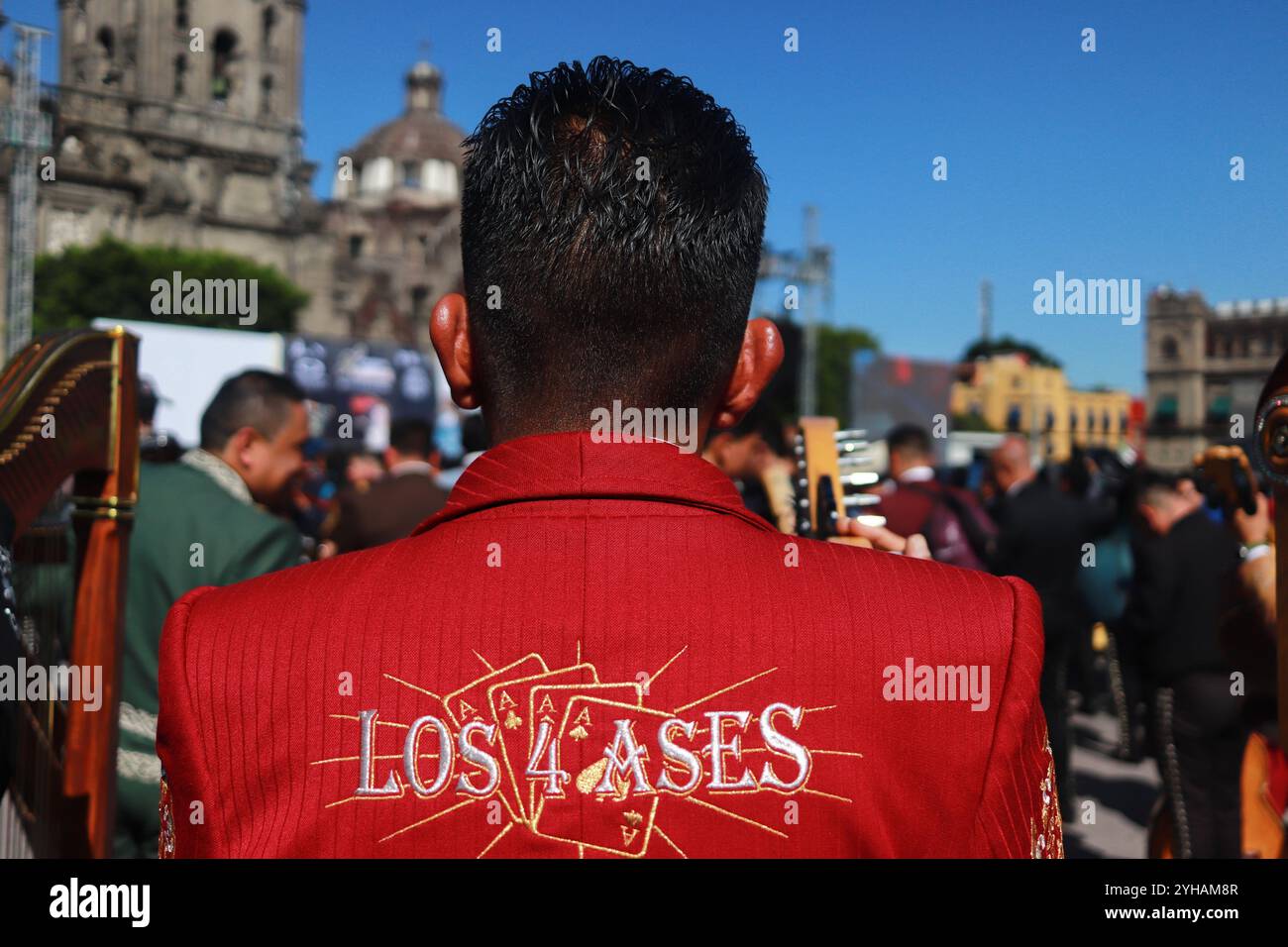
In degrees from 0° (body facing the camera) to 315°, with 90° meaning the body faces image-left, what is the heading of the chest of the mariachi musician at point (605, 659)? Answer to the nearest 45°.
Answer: approximately 180°

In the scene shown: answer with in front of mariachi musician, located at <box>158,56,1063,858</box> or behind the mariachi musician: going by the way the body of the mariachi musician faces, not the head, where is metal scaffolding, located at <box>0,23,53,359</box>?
in front

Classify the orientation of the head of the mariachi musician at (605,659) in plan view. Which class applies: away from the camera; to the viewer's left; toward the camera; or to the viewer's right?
away from the camera

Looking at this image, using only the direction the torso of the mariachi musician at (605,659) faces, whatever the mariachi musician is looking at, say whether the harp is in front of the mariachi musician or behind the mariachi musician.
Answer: in front
